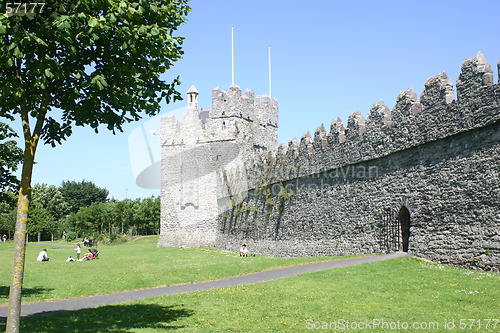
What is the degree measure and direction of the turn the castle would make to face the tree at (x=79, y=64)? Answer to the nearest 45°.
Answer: approximately 45° to its left

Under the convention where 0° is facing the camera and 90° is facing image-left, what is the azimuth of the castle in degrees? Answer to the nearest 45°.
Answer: approximately 45°

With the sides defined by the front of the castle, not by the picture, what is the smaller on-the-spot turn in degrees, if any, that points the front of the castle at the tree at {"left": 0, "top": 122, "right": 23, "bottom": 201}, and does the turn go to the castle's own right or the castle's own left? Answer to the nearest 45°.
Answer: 0° — it already faces it
